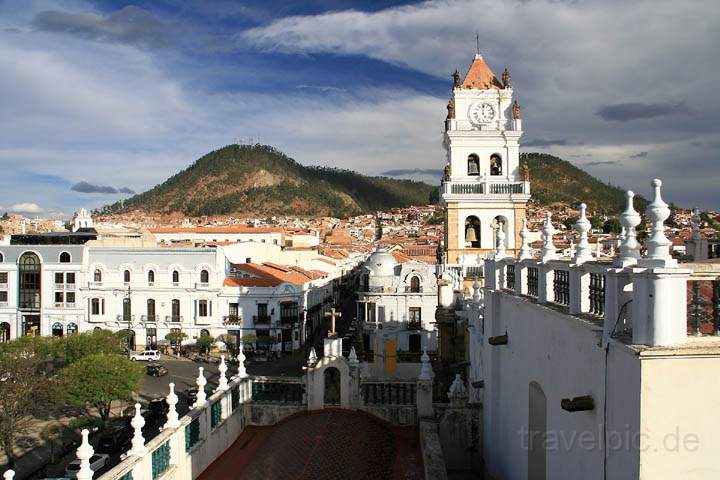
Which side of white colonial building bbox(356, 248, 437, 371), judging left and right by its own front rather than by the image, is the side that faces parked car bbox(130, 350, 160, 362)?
right

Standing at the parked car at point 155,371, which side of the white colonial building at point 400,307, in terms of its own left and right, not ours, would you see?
right

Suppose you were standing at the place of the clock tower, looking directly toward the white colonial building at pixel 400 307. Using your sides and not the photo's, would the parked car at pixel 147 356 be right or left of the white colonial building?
left

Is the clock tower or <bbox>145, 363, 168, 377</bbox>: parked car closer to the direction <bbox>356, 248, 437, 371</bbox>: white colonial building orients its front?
the clock tower

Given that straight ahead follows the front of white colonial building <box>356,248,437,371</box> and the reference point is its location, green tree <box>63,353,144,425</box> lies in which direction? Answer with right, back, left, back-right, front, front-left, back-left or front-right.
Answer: front-right

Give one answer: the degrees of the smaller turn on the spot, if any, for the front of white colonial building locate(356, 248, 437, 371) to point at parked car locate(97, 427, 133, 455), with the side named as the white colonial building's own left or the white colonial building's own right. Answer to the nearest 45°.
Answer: approximately 45° to the white colonial building's own right

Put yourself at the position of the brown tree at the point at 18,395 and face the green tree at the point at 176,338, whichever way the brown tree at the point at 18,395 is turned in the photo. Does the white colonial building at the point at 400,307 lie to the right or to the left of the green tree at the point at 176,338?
right

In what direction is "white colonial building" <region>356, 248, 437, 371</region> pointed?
toward the camera

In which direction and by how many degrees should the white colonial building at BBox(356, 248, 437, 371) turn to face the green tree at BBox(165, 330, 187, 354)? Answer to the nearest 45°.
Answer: approximately 135° to its right

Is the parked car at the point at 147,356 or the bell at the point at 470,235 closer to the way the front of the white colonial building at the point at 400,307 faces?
the bell
